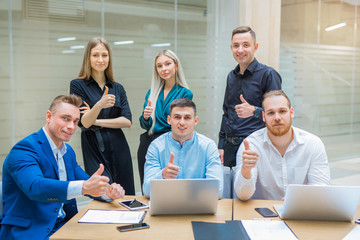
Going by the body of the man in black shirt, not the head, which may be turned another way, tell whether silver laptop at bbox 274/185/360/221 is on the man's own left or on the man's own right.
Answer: on the man's own left

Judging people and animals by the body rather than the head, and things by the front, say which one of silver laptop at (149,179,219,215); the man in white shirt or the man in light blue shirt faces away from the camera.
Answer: the silver laptop

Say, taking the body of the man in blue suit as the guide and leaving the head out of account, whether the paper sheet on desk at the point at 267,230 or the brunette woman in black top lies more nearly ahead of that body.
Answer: the paper sheet on desk

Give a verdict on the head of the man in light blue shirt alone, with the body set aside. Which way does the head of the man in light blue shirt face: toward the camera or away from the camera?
toward the camera

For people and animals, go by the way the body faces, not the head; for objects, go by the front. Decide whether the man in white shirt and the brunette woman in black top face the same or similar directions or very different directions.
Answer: same or similar directions

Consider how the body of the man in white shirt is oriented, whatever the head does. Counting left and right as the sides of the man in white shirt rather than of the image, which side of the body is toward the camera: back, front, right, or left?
front

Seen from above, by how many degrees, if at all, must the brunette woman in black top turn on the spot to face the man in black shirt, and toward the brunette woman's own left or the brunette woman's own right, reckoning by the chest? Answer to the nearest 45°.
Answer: approximately 90° to the brunette woman's own left

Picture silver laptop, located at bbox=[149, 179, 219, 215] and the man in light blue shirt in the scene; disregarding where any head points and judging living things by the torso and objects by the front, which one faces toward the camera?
the man in light blue shirt

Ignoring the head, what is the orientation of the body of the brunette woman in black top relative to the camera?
toward the camera

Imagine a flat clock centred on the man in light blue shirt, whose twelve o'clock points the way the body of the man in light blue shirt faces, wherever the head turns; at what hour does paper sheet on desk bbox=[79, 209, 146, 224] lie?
The paper sheet on desk is roughly at 1 o'clock from the man in light blue shirt.

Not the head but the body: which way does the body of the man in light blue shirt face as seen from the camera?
toward the camera

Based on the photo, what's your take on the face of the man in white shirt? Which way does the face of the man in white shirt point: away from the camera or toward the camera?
toward the camera

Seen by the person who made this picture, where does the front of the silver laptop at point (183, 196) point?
facing away from the viewer

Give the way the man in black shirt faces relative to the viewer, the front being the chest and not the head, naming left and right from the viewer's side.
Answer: facing the viewer and to the left of the viewer
